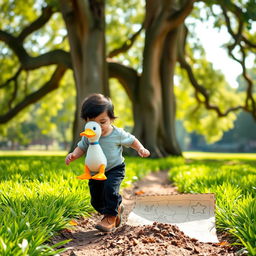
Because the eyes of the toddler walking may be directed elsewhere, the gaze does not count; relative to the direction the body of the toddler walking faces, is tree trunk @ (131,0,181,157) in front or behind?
behind

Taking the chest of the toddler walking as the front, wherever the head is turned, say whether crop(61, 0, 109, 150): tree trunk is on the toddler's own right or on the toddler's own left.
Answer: on the toddler's own right

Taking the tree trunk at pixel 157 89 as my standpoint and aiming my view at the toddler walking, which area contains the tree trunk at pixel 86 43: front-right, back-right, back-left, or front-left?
front-right

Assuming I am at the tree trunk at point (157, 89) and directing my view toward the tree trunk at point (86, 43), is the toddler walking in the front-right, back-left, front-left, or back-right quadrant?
front-left
